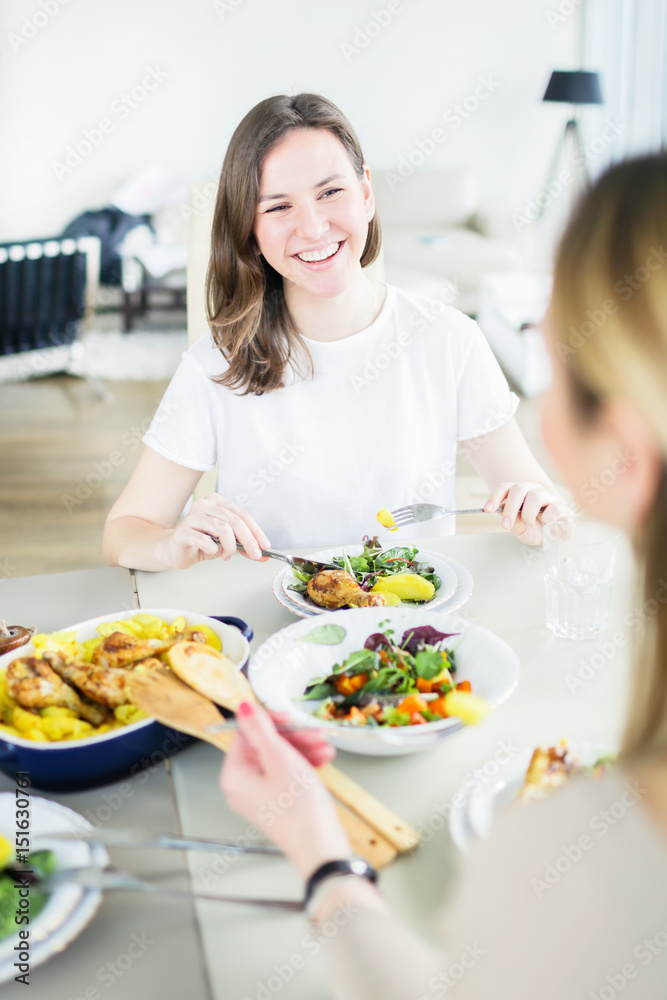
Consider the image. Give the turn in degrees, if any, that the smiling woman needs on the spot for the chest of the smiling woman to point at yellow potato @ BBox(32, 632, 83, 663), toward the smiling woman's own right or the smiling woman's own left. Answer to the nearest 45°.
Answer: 0° — they already face it

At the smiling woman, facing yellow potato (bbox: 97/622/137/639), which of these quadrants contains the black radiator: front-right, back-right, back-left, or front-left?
back-right

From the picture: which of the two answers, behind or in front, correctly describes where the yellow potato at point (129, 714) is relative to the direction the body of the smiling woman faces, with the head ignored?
in front

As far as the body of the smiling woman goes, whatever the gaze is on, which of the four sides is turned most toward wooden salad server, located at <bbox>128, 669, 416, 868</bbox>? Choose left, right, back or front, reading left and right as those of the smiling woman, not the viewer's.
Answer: front

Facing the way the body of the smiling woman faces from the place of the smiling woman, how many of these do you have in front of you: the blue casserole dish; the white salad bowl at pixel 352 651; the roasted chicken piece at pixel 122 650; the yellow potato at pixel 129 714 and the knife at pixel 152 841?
5

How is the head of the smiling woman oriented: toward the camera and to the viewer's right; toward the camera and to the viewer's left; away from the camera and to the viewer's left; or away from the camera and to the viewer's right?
toward the camera and to the viewer's right

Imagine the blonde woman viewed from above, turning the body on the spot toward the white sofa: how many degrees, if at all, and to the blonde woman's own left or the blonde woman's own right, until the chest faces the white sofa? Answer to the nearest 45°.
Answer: approximately 45° to the blonde woman's own right

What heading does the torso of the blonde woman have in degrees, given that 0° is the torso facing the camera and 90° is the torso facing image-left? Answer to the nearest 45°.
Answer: approximately 135°

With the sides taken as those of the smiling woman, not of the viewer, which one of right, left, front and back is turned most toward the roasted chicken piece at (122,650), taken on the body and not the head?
front

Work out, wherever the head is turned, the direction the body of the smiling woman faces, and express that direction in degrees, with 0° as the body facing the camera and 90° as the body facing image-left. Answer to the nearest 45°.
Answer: approximately 0°

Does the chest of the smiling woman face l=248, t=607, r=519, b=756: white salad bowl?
yes
